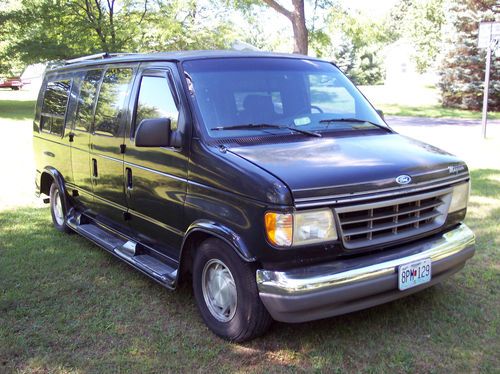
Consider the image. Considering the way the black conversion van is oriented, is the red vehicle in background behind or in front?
behind

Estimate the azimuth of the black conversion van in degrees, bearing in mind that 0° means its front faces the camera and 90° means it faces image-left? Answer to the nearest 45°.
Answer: approximately 315°
